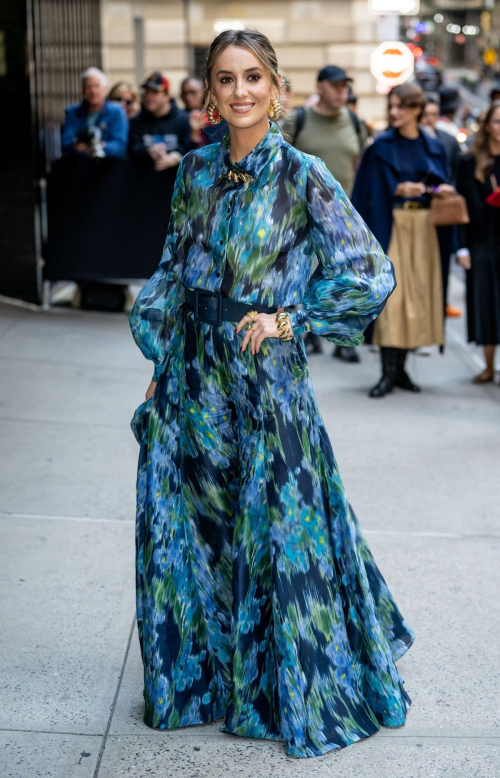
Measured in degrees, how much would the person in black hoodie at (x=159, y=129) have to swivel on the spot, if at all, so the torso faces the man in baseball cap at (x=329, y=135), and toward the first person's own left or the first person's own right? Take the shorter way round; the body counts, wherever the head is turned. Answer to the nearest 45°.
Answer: approximately 45° to the first person's own left

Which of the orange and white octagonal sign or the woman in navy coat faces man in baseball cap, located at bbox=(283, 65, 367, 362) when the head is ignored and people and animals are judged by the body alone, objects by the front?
the orange and white octagonal sign

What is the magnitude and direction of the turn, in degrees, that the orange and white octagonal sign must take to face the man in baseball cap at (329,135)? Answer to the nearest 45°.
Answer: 0° — it already faces them

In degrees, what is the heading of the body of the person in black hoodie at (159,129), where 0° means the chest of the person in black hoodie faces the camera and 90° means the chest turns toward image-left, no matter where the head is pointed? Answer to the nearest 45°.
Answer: approximately 0°

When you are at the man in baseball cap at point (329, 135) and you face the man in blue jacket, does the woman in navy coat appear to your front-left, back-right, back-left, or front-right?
back-left

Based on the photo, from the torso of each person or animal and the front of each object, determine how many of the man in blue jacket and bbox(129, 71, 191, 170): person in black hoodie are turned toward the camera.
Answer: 2

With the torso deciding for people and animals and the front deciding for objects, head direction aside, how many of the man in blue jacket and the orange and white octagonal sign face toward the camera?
2
